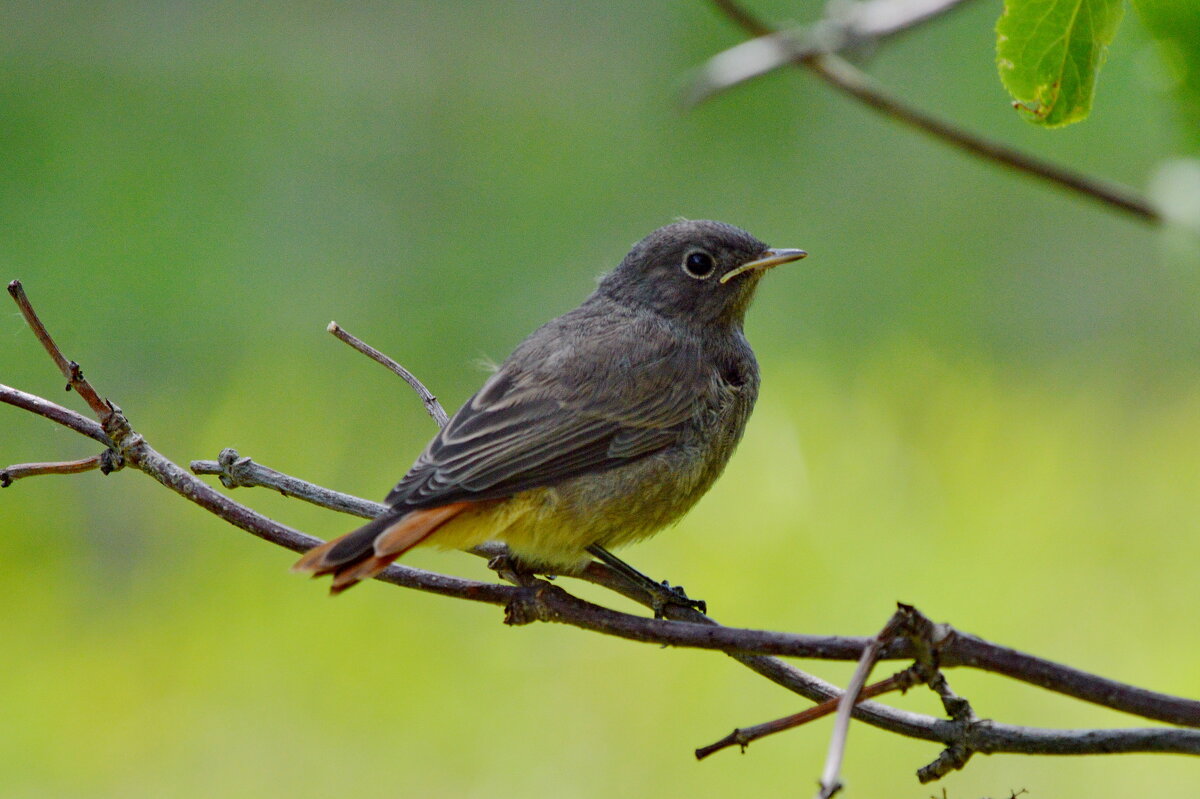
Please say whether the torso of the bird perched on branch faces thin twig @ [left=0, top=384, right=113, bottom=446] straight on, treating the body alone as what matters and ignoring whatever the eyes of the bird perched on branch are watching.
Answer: no

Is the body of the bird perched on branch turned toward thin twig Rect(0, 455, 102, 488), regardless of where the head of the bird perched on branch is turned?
no

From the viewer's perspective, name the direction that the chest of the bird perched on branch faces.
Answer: to the viewer's right

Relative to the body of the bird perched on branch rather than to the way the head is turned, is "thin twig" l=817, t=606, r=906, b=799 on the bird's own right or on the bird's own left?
on the bird's own right
